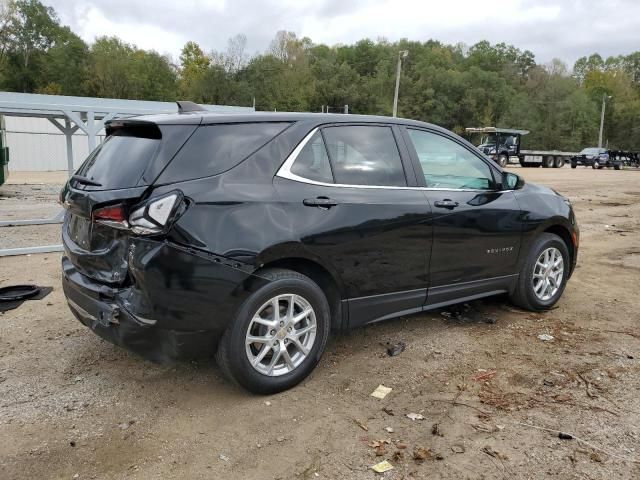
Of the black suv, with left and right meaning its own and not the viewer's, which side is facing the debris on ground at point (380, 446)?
right

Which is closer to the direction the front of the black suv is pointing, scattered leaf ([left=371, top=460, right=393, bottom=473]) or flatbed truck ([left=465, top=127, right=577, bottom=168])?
the flatbed truck

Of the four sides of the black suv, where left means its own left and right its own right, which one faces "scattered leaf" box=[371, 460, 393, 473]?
right

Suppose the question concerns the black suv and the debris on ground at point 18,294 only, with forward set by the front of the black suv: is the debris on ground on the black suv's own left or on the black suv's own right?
on the black suv's own left

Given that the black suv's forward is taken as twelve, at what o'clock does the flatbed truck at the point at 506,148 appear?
The flatbed truck is roughly at 11 o'clock from the black suv.

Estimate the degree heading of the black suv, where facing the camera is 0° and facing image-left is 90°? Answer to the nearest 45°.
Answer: approximately 225°

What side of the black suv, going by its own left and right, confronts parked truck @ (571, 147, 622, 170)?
front

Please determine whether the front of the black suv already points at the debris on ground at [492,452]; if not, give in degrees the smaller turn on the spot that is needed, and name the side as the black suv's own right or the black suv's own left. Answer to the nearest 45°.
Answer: approximately 90° to the black suv's own right

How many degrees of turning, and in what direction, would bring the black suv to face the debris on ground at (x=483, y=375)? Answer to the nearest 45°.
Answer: approximately 45° to its right
